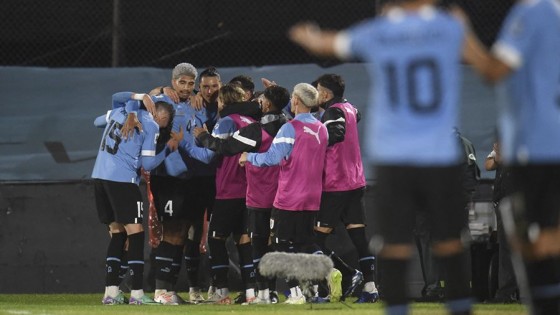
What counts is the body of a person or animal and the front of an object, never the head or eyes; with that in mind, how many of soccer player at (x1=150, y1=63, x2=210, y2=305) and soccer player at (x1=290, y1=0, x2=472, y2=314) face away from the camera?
1

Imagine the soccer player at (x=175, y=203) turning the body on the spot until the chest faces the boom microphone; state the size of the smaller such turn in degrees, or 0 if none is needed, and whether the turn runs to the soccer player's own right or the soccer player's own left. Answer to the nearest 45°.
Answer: approximately 45° to the soccer player's own left

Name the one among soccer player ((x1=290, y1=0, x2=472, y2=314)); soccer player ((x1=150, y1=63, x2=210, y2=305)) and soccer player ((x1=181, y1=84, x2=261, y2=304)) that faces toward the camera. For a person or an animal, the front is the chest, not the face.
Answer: soccer player ((x1=150, y1=63, x2=210, y2=305))

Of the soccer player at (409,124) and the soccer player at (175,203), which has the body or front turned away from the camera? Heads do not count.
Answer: the soccer player at (409,124)

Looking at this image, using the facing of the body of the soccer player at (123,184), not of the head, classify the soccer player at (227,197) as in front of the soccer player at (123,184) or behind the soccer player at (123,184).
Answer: in front

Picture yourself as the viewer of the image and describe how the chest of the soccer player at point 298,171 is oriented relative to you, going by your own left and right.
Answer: facing away from the viewer and to the left of the viewer

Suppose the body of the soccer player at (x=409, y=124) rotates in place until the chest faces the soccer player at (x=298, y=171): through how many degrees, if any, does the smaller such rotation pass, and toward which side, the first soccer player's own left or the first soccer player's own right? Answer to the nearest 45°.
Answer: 0° — they already face them

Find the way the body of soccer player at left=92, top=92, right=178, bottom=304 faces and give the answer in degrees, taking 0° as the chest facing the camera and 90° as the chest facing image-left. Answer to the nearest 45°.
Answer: approximately 225°

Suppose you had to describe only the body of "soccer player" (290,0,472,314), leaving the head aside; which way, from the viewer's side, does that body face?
away from the camera

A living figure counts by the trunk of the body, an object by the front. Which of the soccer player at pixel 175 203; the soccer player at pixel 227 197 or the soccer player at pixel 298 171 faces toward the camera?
the soccer player at pixel 175 203

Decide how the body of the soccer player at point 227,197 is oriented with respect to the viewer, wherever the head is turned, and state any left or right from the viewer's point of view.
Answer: facing away from the viewer and to the left of the viewer
